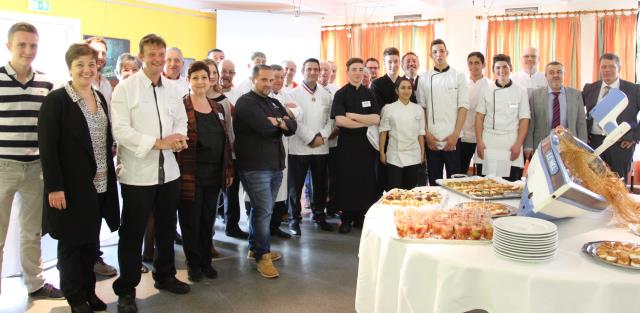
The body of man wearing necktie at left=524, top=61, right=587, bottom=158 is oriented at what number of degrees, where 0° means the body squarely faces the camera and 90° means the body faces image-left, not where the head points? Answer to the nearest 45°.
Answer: approximately 0°

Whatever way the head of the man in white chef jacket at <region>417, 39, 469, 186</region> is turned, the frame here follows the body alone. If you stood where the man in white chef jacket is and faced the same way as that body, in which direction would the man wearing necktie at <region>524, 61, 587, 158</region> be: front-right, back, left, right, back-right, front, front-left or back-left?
left

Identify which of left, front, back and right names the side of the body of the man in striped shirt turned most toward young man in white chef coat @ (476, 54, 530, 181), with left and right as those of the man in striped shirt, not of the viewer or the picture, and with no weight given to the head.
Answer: left

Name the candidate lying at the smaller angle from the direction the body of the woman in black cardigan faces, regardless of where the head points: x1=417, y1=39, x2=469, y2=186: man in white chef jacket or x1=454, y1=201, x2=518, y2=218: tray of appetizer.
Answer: the tray of appetizer

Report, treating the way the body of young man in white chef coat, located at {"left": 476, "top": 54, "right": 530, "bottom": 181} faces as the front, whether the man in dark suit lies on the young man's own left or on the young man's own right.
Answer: on the young man's own left

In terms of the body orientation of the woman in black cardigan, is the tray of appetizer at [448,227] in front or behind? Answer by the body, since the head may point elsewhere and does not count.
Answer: in front

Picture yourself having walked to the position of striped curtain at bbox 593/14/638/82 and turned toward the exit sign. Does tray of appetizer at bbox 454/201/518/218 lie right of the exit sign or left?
left

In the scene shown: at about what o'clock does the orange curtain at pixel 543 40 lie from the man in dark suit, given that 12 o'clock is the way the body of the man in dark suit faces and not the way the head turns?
The orange curtain is roughly at 4 o'clock from the man in dark suit.

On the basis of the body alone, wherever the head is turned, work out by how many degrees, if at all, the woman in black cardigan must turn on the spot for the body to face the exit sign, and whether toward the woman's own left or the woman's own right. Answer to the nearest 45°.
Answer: approximately 135° to the woman's own left

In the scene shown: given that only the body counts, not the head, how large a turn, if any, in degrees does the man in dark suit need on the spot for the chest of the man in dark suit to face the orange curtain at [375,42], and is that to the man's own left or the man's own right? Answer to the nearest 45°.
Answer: approximately 90° to the man's own right
